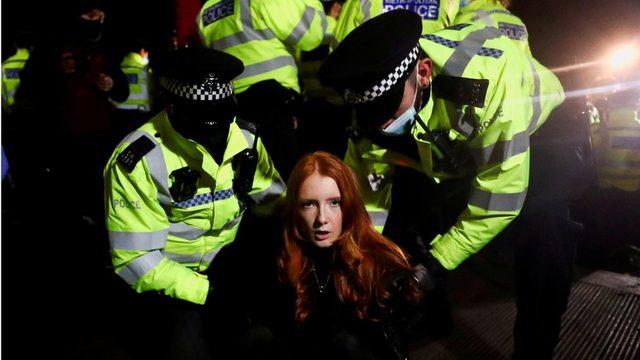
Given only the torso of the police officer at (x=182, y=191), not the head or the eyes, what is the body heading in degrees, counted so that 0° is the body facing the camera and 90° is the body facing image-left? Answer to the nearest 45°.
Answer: approximately 315°

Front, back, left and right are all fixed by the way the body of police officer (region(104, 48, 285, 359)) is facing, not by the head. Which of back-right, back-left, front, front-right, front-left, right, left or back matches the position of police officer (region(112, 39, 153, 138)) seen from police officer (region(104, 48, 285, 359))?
back-left

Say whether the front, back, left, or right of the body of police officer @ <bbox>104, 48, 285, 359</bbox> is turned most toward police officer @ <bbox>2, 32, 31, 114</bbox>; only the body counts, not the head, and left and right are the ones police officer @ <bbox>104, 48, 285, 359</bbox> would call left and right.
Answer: back

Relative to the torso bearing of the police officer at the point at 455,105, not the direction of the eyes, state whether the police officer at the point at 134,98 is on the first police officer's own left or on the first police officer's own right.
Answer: on the first police officer's own right

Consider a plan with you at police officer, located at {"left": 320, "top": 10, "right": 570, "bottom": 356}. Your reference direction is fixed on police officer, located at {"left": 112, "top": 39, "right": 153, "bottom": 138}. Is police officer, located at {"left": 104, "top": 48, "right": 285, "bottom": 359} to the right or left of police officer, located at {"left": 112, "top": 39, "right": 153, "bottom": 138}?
left

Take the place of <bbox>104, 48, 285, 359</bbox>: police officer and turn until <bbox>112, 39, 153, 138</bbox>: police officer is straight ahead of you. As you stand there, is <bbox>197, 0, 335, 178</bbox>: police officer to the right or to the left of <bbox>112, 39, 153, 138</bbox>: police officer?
right

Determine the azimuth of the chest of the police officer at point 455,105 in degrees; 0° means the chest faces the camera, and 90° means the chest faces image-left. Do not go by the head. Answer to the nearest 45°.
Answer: approximately 45°

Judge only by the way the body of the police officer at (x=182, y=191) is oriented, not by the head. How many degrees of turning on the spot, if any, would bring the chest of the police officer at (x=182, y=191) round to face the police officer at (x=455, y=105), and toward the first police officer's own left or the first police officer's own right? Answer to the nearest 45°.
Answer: approximately 45° to the first police officer's own left

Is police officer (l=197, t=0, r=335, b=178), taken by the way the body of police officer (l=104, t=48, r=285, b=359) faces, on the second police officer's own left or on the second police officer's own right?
on the second police officer's own left

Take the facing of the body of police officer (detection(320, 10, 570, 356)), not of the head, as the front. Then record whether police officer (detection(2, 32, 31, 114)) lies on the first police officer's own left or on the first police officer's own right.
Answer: on the first police officer's own right
